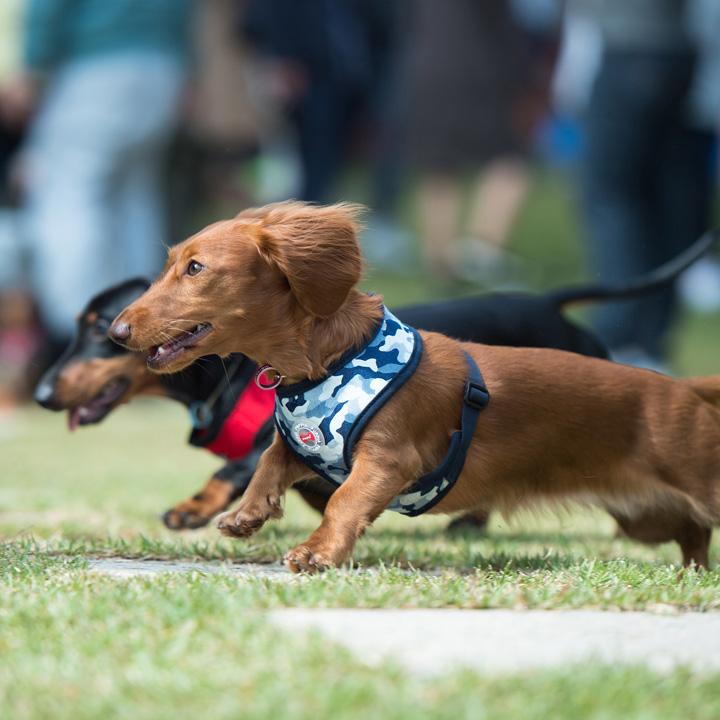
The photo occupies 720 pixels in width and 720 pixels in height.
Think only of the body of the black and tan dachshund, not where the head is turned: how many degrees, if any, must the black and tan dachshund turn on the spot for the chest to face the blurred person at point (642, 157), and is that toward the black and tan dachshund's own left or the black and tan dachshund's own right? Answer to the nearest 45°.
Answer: approximately 135° to the black and tan dachshund's own right

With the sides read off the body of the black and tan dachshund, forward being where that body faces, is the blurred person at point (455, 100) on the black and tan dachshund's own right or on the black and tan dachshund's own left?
on the black and tan dachshund's own right

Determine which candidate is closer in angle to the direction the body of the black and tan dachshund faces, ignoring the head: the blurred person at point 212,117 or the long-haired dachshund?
the blurred person

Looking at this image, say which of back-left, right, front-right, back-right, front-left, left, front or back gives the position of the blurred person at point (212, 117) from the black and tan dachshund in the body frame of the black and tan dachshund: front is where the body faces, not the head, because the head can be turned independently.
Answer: right

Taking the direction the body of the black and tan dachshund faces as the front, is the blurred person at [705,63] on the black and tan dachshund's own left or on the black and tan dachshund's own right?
on the black and tan dachshund's own right

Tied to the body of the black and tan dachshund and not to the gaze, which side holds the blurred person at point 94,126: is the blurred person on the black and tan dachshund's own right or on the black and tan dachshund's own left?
on the black and tan dachshund's own right

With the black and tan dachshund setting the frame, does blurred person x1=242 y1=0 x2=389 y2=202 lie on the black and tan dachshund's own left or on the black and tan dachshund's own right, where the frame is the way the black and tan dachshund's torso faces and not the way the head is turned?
on the black and tan dachshund's own right

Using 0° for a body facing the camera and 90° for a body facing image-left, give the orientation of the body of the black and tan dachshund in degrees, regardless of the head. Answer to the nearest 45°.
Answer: approximately 90°

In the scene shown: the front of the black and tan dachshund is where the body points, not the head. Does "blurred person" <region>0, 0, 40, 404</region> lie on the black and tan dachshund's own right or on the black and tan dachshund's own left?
on the black and tan dachshund's own right

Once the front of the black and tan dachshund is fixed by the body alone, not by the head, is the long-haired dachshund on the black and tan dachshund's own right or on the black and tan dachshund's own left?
on the black and tan dachshund's own left
